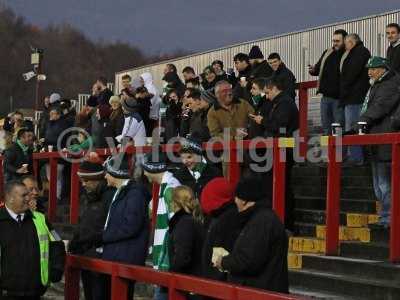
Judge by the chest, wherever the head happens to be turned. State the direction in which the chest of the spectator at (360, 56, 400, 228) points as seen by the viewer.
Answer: to the viewer's left

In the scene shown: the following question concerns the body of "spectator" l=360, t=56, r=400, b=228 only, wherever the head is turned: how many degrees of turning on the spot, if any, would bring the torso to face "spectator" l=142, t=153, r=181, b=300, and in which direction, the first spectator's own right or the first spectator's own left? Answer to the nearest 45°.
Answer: approximately 45° to the first spectator's own left

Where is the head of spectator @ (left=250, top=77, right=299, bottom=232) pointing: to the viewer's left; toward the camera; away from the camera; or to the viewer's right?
to the viewer's left

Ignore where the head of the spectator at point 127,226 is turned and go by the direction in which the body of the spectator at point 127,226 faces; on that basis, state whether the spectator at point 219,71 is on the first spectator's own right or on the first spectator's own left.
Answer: on the first spectator's own right

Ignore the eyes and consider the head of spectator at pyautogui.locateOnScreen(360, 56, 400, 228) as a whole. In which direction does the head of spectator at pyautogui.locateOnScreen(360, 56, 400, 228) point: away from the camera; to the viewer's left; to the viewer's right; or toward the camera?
to the viewer's left
